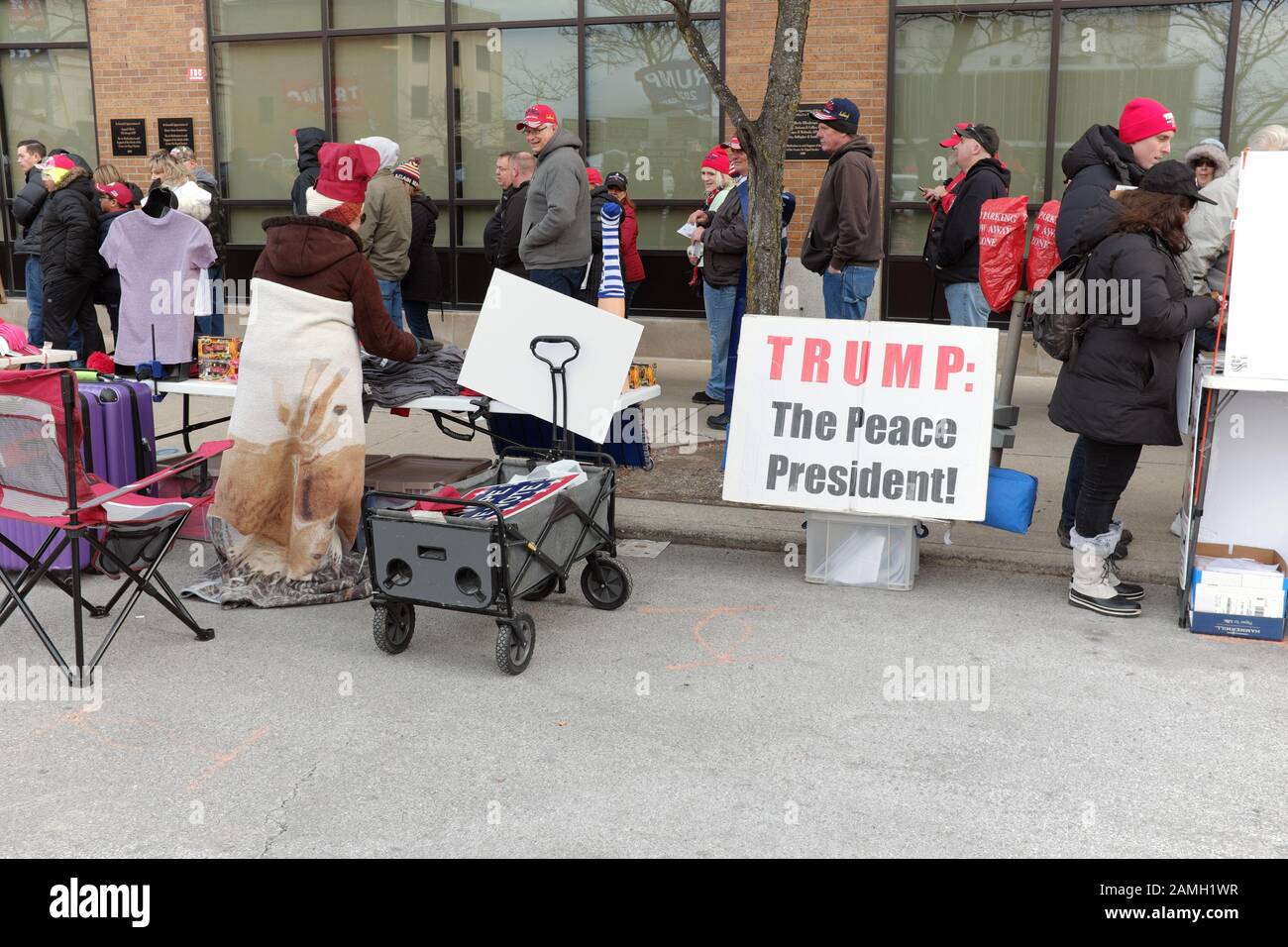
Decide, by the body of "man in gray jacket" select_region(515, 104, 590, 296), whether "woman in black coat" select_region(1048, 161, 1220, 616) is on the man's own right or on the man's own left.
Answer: on the man's own left

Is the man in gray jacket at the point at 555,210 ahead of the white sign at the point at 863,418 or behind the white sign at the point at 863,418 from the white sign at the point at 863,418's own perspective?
behind

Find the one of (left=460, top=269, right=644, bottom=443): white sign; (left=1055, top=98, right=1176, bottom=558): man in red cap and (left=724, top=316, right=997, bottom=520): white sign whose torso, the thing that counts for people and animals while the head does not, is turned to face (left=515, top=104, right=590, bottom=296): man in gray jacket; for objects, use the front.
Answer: (left=460, top=269, right=644, bottom=443): white sign

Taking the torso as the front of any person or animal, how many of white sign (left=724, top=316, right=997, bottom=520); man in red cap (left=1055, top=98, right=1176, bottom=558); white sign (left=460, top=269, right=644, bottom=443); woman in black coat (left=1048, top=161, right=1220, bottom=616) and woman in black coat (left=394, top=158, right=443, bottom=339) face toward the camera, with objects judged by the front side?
1

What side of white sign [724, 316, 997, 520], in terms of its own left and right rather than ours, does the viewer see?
front

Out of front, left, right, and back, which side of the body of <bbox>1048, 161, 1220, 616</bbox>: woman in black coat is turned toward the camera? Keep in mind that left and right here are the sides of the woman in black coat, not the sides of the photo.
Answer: right

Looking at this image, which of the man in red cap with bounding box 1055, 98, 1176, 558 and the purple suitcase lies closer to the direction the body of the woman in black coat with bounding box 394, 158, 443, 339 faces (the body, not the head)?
the purple suitcase

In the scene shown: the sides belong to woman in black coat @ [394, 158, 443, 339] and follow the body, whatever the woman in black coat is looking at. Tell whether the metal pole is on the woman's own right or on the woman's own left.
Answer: on the woman's own left

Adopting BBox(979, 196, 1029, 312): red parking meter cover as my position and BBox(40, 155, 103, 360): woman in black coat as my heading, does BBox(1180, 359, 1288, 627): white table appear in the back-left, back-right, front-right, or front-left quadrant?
back-left
